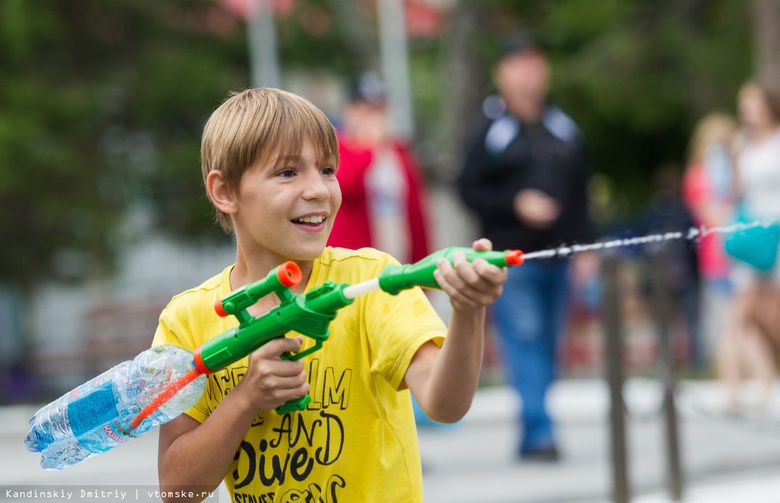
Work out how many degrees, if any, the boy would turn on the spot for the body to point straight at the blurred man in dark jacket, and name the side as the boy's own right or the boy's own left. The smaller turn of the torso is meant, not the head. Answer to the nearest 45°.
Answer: approximately 135° to the boy's own left

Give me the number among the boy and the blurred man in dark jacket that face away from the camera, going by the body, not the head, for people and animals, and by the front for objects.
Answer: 0

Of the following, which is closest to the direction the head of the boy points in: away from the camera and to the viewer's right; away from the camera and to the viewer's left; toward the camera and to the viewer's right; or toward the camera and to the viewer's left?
toward the camera and to the viewer's right

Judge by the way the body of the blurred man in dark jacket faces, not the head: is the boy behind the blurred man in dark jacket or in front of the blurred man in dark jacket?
in front

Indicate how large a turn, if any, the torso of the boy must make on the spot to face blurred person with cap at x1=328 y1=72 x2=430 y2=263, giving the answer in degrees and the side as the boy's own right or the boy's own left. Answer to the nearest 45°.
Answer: approximately 135° to the boy's own left

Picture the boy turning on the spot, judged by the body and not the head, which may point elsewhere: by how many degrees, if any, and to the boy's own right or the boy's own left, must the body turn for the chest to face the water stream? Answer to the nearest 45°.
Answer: approximately 45° to the boy's own left

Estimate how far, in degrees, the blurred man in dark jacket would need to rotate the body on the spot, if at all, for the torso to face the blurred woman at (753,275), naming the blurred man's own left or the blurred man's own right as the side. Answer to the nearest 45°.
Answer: approximately 135° to the blurred man's own left

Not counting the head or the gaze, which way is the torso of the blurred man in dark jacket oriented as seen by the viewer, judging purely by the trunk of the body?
toward the camera
